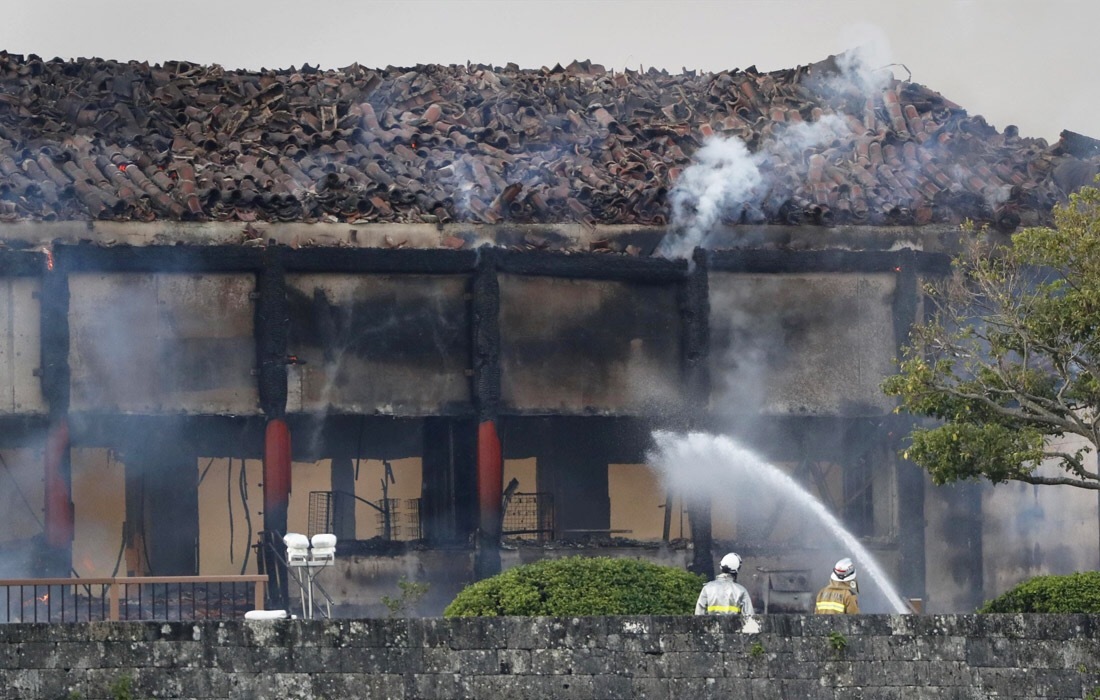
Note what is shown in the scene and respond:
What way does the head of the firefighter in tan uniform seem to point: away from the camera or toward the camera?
away from the camera

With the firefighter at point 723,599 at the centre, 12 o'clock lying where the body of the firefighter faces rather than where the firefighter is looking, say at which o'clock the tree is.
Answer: The tree is roughly at 2 o'clock from the firefighter.

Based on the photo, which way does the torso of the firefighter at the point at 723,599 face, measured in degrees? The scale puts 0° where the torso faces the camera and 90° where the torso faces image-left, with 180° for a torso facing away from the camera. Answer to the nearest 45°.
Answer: approximately 180°

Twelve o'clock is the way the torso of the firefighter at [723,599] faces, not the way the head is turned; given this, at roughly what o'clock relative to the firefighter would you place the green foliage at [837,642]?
The green foliage is roughly at 5 o'clock from the firefighter.

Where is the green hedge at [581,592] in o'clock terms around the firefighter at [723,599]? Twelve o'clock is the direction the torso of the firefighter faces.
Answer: The green hedge is roughly at 10 o'clock from the firefighter.

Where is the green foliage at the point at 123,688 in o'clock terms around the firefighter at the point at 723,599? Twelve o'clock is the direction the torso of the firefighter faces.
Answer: The green foliage is roughly at 8 o'clock from the firefighter.

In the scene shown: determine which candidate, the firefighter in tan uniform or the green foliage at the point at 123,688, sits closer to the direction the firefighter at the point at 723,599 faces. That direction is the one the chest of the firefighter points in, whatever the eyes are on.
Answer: the firefighter in tan uniform

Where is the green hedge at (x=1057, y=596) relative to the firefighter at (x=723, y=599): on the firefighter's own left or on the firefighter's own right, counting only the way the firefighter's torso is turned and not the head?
on the firefighter's own right
